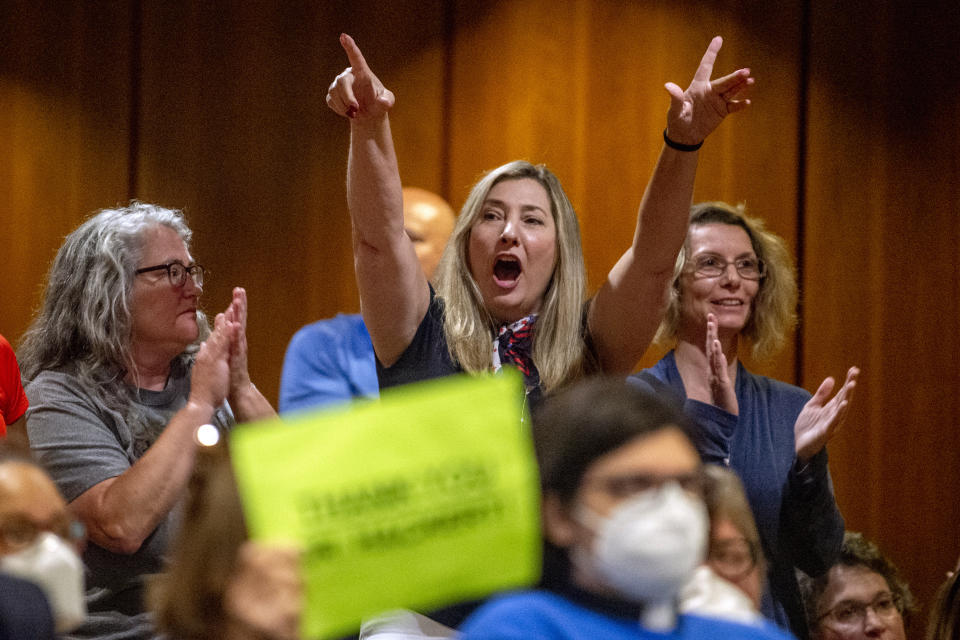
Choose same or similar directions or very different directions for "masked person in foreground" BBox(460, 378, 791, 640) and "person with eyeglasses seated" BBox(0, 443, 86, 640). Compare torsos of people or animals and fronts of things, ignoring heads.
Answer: same or similar directions

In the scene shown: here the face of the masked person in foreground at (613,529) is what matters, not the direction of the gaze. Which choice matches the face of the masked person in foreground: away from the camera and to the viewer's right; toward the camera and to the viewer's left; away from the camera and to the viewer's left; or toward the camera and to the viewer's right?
toward the camera and to the viewer's right

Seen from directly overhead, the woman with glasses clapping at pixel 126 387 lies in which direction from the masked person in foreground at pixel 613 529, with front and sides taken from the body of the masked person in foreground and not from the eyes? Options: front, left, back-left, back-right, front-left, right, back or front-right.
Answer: back

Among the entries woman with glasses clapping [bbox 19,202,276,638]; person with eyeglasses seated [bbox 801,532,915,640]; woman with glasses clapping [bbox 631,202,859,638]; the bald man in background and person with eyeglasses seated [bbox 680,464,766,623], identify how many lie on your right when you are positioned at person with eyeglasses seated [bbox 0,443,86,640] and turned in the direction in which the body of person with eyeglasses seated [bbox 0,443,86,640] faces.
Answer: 0

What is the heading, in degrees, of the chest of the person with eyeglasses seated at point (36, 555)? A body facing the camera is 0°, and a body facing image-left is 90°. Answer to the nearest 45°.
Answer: approximately 315°

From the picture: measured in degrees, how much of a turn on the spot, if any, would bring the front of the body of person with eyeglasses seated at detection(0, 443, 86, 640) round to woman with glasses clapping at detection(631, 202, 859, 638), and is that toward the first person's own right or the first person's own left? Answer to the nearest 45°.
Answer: approximately 90° to the first person's own left

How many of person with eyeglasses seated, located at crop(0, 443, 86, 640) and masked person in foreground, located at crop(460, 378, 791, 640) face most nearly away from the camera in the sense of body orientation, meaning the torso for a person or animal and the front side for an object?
0

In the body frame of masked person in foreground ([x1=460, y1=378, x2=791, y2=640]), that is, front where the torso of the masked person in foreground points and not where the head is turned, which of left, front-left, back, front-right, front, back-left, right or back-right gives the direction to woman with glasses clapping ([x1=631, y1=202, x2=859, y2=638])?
back-left

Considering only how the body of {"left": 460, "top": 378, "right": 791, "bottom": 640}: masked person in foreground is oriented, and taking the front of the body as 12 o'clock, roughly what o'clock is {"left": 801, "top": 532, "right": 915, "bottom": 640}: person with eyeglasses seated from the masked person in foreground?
The person with eyeglasses seated is roughly at 8 o'clock from the masked person in foreground.

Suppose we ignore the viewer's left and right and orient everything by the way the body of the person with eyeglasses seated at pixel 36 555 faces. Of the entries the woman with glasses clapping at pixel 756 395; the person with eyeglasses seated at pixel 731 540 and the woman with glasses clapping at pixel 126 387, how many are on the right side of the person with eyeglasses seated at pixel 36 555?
0

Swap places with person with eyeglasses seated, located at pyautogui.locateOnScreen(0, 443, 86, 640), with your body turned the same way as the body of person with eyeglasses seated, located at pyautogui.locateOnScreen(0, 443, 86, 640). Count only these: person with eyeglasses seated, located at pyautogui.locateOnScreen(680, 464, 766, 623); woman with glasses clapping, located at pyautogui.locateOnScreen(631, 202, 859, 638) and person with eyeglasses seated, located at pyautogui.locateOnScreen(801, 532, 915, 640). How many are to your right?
0

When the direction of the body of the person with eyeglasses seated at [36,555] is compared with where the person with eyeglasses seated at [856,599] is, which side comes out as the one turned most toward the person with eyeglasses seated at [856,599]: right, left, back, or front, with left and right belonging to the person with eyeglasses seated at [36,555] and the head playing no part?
left

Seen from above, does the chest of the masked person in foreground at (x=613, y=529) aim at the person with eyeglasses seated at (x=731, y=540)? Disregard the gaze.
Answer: no

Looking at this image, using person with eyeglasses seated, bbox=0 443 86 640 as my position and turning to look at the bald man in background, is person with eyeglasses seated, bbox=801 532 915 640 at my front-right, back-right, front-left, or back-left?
front-right

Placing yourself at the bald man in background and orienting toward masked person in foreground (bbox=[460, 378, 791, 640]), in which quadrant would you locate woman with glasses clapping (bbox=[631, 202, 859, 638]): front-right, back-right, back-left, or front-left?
front-left

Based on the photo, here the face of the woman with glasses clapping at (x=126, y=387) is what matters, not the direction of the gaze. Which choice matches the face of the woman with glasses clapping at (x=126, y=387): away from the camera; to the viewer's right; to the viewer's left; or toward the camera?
to the viewer's right

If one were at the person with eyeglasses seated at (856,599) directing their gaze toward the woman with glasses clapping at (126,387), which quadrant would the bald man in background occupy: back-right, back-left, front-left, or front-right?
front-right
